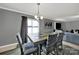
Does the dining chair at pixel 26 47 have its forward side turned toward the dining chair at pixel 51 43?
yes

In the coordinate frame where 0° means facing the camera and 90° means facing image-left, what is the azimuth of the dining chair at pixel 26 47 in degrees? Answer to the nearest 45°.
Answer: approximately 270°
